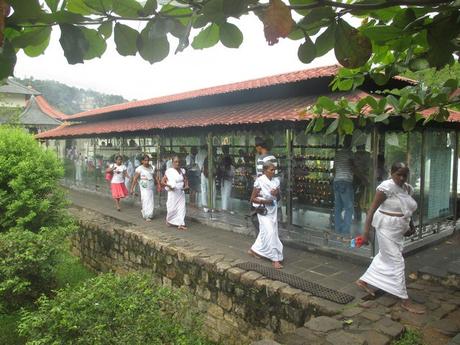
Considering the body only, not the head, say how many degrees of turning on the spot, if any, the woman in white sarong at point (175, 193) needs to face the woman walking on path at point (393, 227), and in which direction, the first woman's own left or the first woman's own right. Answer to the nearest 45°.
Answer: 0° — they already face them

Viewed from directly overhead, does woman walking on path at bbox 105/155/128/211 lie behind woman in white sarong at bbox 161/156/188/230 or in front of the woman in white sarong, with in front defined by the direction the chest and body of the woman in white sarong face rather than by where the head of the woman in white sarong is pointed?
behind

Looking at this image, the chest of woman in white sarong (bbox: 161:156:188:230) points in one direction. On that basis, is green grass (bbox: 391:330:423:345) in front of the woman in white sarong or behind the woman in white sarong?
in front

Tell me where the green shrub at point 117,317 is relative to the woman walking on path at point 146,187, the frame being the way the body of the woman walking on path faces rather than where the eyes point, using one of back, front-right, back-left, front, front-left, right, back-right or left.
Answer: front-right

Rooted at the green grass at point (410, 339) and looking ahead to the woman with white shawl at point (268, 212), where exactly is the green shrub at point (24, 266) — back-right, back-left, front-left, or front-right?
front-left

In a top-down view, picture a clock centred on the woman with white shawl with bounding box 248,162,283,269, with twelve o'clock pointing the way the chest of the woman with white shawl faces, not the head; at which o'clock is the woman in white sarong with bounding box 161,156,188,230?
The woman in white sarong is roughly at 6 o'clock from the woman with white shawl.

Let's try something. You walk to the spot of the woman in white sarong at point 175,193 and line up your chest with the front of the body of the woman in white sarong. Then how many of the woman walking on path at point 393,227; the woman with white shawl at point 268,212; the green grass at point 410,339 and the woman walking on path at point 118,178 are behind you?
1

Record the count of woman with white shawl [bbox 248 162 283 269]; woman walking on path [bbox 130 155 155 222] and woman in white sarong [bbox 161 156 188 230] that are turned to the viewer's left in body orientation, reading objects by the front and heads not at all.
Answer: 0

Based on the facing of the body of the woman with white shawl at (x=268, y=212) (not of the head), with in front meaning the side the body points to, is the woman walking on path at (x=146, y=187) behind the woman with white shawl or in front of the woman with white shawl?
behind

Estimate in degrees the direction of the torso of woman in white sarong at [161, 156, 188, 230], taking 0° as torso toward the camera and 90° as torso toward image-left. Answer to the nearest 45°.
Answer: approximately 315°

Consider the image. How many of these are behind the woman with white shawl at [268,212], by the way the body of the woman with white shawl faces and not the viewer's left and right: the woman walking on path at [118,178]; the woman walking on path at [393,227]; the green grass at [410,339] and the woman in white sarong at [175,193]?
2
